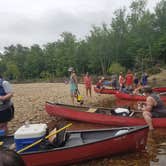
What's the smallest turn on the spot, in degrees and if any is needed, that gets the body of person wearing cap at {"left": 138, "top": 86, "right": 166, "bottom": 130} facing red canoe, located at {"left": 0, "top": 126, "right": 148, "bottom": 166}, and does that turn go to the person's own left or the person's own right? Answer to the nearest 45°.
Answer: approximately 45° to the person's own left

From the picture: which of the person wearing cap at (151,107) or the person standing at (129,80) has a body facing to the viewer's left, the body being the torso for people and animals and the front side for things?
the person wearing cap

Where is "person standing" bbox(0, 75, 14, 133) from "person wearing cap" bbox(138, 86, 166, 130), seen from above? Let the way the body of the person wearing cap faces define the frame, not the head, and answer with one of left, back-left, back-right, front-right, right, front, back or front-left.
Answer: front-left

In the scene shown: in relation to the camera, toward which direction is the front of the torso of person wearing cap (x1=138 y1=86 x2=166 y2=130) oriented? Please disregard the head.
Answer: to the viewer's left
